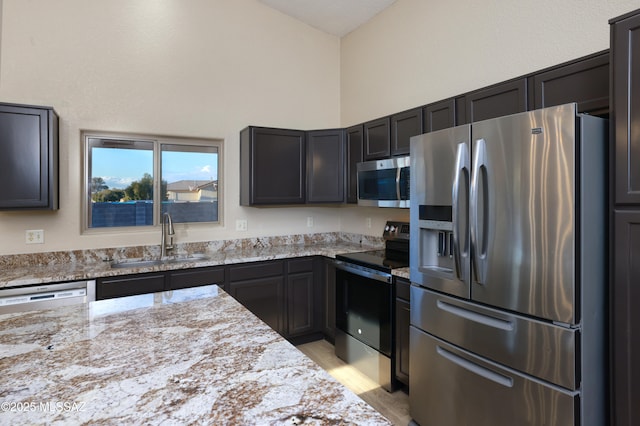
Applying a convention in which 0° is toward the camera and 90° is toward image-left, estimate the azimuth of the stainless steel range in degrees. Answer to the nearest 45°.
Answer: approximately 45°

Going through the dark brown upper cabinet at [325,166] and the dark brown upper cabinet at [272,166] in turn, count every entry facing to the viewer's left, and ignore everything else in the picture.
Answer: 0

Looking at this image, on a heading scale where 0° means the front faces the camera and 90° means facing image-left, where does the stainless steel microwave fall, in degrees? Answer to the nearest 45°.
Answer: approximately 45°

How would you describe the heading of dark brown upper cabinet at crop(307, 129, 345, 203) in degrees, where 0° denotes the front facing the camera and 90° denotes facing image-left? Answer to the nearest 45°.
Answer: approximately 0°

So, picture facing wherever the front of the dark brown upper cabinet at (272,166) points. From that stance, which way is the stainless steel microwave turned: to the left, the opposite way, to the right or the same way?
to the right

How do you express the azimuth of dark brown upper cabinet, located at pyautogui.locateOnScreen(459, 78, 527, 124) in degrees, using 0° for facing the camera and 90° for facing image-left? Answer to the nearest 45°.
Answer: approximately 45°

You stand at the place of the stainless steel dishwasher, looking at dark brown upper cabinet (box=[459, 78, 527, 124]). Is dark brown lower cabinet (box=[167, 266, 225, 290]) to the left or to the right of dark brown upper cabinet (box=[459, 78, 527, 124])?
left
